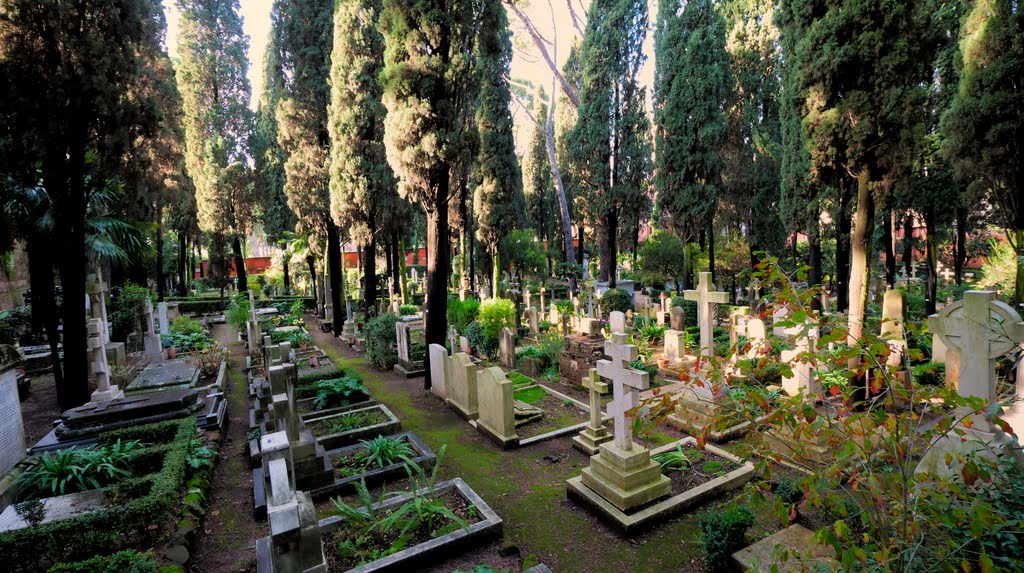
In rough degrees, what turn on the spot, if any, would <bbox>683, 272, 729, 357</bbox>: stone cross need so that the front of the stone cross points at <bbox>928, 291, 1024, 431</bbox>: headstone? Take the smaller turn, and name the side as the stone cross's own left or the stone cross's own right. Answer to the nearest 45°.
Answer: approximately 90° to the stone cross's own left

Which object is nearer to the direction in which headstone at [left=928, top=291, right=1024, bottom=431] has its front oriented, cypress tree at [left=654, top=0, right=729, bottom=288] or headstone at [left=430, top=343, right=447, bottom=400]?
the headstone

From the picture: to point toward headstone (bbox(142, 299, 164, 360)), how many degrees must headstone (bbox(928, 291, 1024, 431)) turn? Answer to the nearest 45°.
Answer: approximately 45° to its right

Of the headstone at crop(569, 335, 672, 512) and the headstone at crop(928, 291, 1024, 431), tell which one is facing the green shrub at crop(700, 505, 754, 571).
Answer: the headstone at crop(928, 291, 1024, 431)

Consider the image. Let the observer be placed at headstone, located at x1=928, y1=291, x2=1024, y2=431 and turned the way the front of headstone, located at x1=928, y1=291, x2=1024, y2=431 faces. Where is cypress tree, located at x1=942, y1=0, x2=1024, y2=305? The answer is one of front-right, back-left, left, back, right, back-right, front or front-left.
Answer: back-right

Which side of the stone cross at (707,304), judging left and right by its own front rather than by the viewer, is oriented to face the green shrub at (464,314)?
right

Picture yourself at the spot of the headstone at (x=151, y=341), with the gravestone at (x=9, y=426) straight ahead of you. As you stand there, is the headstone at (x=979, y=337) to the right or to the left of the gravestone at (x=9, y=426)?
left

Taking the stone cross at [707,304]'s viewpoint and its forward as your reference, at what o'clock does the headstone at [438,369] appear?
The headstone is roughly at 1 o'clock from the stone cross.
